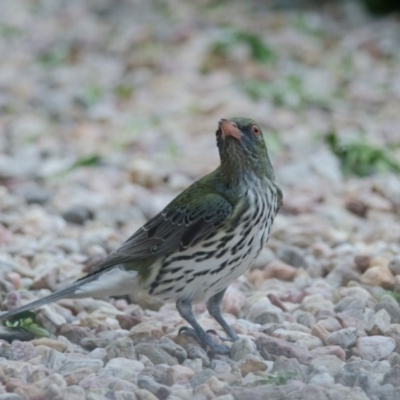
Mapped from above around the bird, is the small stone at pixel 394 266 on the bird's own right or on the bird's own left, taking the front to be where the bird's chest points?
on the bird's own left

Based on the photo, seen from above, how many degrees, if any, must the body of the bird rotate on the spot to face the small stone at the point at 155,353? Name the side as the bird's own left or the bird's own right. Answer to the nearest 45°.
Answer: approximately 90° to the bird's own right

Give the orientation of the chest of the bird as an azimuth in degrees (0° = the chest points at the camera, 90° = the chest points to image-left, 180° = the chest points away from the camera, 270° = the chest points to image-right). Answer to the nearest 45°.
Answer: approximately 315°

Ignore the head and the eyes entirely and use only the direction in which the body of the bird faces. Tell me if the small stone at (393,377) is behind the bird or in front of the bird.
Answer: in front

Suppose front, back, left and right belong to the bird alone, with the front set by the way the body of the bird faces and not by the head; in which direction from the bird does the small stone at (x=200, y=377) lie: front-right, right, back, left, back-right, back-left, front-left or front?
front-right

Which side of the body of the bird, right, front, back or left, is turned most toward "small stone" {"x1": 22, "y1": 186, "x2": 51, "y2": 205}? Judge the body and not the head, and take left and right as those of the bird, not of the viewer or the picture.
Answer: back

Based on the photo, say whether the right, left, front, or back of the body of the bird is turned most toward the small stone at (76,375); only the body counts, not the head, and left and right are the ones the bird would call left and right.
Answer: right

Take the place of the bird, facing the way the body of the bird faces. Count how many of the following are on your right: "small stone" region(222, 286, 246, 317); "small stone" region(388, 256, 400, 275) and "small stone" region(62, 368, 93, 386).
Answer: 1

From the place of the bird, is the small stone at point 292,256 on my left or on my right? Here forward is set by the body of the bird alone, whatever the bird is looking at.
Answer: on my left

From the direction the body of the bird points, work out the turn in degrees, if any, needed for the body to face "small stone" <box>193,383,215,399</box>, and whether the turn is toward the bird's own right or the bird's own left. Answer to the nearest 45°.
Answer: approximately 45° to the bird's own right

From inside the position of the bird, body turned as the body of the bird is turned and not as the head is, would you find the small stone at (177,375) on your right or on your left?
on your right

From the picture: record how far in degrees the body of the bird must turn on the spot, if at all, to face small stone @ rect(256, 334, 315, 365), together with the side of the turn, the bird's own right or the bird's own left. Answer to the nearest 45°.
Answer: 0° — it already faces it
